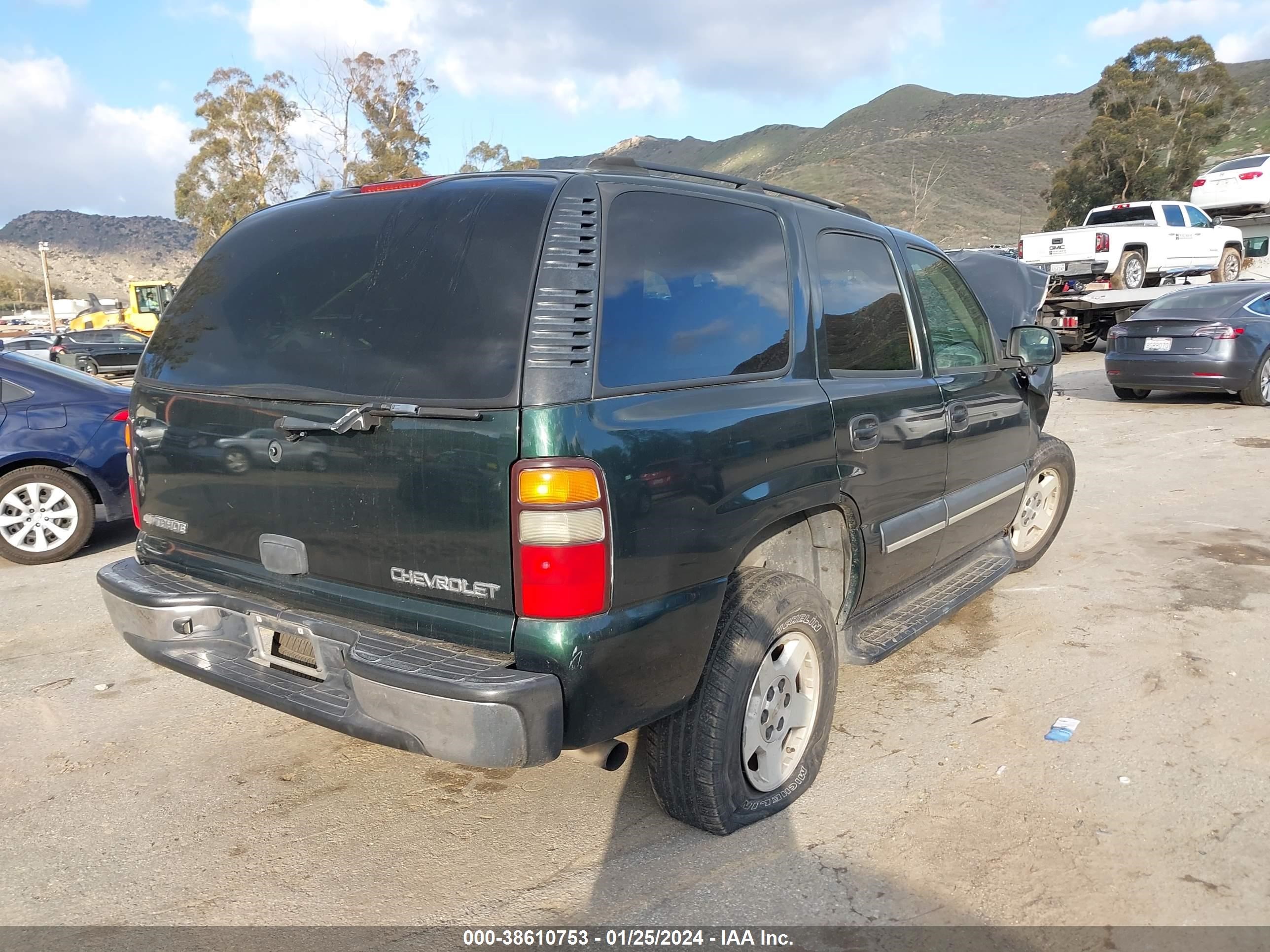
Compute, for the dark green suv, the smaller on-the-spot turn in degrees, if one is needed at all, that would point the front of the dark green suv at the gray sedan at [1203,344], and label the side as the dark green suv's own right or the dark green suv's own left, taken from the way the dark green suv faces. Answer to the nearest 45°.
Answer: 0° — it already faces it

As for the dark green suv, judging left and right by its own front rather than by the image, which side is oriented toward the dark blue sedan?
left

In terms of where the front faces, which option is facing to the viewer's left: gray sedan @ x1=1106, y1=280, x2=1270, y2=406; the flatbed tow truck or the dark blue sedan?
the dark blue sedan

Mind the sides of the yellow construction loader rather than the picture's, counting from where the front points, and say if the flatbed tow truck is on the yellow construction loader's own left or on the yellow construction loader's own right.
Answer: on the yellow construction loader's own right

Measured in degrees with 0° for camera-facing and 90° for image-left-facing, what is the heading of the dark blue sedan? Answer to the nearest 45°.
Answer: approximately 90°

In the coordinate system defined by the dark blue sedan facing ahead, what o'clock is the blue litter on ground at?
The blue litter on ground is roughly at 8 o'clock from the dark blue sedan.

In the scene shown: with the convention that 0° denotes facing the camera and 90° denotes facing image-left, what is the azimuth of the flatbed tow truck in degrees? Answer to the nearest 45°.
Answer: approximately 225°

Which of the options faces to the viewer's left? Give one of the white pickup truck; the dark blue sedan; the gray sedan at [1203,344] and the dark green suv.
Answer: the dark blue sedan

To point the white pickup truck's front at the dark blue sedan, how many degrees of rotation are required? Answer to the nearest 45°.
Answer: approximately 135° to its right

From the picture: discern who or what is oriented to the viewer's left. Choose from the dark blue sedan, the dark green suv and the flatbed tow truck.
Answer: the dark blue sedan

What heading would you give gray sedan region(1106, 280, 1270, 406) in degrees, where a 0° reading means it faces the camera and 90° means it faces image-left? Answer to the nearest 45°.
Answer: approximately 225°
